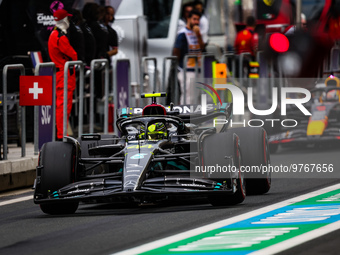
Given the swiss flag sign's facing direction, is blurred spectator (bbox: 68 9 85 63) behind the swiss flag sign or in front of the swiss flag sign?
behind

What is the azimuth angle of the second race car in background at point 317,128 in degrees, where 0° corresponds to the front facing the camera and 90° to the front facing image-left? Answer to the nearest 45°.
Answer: approximately 0°

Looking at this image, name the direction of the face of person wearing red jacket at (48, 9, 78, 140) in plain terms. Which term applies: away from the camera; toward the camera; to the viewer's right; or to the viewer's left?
to the viewer's right

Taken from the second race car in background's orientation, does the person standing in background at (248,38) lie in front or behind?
behind

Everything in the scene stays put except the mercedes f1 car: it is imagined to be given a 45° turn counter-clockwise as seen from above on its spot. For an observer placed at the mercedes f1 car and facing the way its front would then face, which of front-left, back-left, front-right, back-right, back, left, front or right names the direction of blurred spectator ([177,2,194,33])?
back-left

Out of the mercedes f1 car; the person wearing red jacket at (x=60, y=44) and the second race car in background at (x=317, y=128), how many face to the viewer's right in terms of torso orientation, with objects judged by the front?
1

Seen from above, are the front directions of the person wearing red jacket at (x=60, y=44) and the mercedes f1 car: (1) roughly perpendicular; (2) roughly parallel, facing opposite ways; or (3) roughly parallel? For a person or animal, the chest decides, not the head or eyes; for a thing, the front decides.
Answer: roughly perpendicular

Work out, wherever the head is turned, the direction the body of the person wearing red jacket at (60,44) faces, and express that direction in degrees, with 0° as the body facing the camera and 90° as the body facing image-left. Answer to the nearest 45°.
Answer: approximately 270°

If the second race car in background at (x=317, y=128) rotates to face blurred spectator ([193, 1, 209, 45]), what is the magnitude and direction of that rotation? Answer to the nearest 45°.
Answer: approximately 135° to its right

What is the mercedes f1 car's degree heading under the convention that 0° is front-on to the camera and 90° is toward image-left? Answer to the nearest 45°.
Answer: approximately 0°
